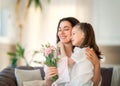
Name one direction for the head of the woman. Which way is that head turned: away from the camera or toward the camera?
toward the camera

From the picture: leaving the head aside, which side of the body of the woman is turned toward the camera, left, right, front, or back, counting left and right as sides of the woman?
front
